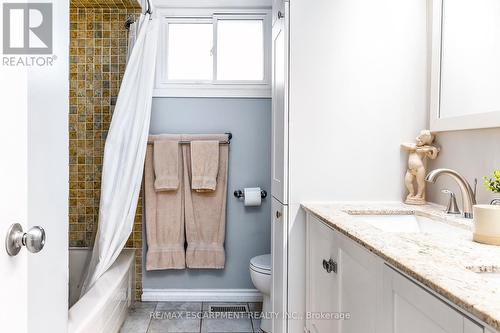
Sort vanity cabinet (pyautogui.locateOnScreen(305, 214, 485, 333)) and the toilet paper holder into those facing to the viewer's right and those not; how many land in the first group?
0

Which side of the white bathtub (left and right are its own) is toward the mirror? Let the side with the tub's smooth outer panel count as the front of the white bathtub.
front

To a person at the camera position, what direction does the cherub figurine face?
facing the viewer and to the left of the viewer

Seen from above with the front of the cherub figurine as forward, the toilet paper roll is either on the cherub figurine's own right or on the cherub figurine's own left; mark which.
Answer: on the cherub figurine's own right

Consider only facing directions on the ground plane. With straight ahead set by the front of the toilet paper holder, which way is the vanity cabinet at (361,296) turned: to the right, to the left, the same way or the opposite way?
to the right

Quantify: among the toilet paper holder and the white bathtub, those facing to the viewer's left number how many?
0

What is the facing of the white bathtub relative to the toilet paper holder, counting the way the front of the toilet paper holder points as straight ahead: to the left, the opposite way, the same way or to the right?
to the left

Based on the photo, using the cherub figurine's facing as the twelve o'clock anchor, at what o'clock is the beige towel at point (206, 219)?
The beige towel is roughly at 2 o'clock from the cherub figurine.

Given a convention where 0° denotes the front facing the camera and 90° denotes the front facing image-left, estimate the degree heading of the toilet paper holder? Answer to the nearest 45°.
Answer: approximately 0°

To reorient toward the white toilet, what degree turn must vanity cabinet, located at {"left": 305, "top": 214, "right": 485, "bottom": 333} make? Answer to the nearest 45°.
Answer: approximately 90° to its right

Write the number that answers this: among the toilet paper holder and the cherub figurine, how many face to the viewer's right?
0
